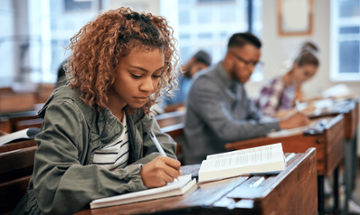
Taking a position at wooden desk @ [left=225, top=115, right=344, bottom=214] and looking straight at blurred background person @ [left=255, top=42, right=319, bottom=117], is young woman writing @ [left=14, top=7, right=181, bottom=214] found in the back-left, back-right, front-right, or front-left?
back-left

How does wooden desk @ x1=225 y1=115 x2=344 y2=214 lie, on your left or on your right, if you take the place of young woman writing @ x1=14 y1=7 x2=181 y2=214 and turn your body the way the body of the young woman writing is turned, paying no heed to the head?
on your left

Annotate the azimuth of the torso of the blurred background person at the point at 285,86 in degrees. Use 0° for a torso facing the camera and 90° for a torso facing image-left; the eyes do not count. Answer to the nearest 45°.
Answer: approximately 315°

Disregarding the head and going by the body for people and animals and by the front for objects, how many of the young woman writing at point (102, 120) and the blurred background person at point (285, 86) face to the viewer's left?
0

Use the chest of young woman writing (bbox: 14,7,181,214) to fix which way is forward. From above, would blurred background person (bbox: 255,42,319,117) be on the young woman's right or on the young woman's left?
on the young woman's left
